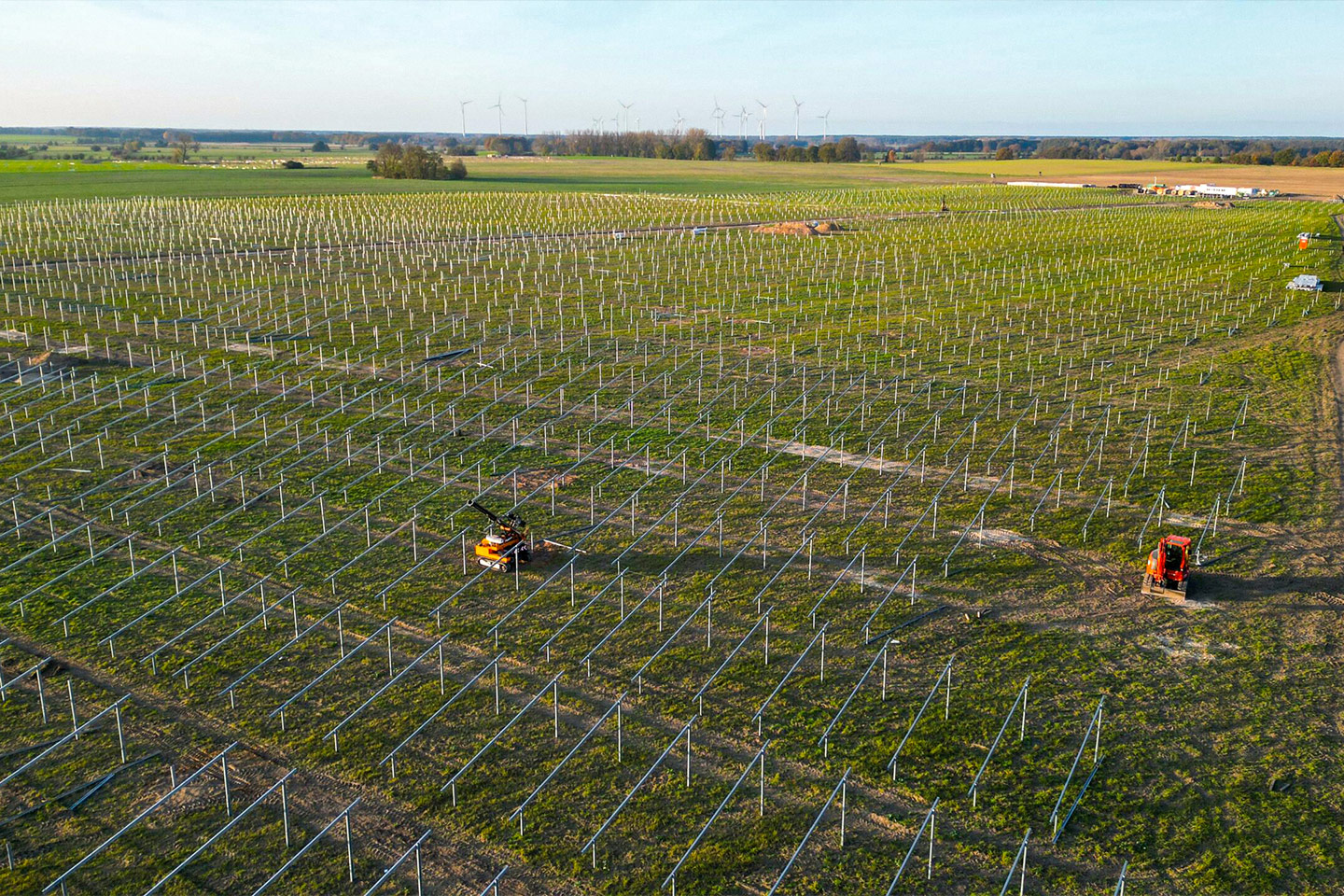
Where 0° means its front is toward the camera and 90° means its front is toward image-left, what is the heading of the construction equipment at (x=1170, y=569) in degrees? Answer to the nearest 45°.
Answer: approximately 0°

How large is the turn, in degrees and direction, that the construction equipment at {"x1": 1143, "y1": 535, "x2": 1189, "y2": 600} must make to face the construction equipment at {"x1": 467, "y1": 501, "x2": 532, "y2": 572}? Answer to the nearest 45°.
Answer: approximately 45° to its right
